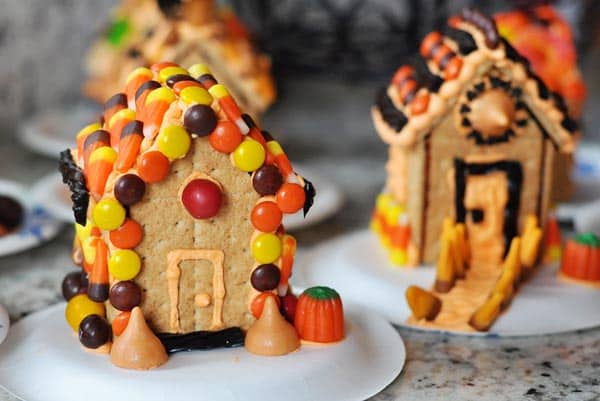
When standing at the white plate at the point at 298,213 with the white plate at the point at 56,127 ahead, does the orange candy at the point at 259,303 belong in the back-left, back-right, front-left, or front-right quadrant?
back-left

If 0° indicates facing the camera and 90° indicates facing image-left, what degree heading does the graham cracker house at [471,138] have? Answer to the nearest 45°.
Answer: approximately 0°

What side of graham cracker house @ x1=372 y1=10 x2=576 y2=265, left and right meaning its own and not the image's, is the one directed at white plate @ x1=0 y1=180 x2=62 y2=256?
right

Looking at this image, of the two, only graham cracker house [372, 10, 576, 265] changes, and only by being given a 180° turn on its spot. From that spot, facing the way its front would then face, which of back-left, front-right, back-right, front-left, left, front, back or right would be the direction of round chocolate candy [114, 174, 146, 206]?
back-left

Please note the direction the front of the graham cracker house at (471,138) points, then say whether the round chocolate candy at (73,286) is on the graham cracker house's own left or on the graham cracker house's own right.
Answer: on the graham cracker house's own right

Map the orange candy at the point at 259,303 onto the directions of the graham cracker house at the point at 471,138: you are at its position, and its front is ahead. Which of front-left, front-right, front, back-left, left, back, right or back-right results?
front-right
